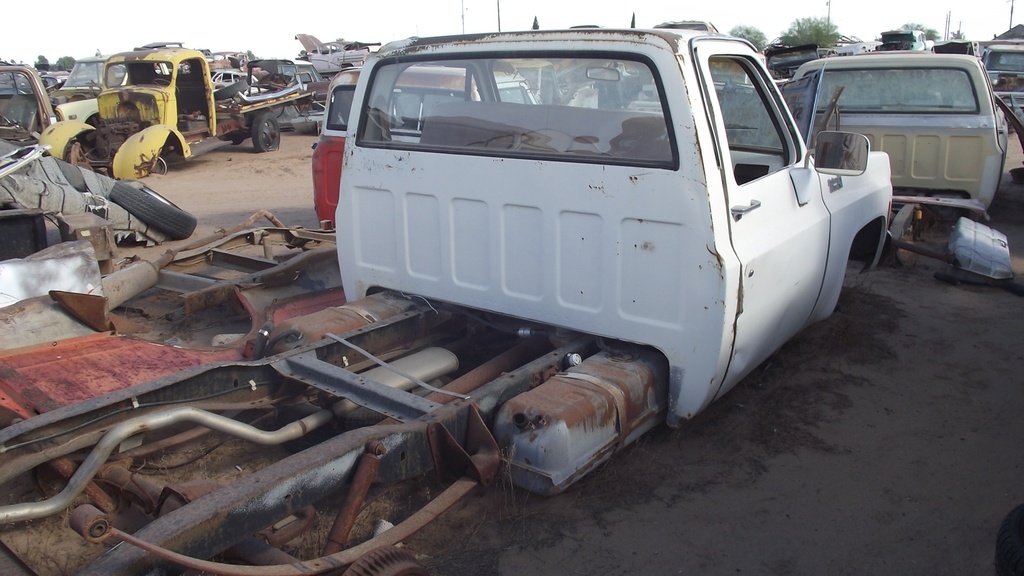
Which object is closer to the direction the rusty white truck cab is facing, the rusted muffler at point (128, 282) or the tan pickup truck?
the tan pickup truck

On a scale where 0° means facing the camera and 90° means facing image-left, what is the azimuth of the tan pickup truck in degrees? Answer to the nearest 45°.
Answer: approximately 180°

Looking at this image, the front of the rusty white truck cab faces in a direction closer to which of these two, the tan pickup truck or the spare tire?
the tan pickup truck

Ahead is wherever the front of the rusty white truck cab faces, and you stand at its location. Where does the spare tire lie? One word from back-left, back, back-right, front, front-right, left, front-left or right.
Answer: left

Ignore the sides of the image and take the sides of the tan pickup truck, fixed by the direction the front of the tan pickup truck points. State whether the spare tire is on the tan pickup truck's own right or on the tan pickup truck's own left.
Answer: on the tan pickup truck's own left

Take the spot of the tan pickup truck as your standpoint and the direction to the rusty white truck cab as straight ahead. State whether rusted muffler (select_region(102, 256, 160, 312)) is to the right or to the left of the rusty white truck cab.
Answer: right

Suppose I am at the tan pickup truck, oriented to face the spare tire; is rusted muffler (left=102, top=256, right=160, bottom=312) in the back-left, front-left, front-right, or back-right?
front-left

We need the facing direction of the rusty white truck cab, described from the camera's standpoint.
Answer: facing away from the viewer and to the right of the viewer

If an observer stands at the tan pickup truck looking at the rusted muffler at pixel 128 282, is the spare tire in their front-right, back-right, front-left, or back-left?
front-right

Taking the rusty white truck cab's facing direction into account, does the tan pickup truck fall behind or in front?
in front

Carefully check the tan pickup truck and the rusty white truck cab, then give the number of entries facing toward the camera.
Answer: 0

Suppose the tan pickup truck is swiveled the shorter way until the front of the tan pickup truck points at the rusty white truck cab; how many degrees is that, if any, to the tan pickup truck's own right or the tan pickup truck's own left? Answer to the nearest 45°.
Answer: approximately 180°

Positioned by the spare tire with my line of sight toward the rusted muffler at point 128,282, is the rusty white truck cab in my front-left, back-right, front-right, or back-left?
front-left

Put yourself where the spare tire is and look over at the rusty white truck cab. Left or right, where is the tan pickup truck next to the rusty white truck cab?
left

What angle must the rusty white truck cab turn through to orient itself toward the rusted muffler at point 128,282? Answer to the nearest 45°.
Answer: approximately 90° to its left
